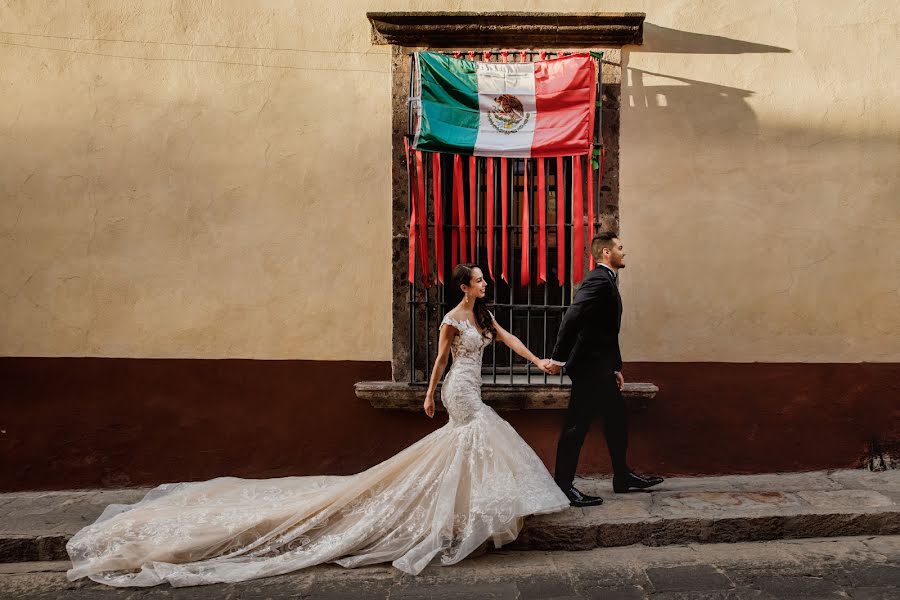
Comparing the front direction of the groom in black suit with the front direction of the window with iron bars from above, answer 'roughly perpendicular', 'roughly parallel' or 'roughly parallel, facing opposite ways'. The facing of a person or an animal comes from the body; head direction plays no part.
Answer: roughly perpendicular

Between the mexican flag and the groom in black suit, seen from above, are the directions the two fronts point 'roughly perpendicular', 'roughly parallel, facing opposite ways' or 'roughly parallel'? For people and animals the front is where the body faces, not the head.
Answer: roughly perpendicular

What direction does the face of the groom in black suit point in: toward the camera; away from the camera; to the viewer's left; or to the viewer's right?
to the viewer's right

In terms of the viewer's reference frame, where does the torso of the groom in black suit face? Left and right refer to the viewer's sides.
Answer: facing to the right of the viewer

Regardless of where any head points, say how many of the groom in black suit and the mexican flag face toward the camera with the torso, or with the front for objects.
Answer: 1

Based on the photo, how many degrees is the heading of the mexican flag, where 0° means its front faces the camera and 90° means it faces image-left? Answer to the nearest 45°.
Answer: approximately 0°

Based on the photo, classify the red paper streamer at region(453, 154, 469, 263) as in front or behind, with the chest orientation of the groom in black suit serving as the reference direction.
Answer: behind

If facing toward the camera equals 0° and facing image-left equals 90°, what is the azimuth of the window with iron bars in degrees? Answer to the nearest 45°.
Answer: approximately 0°
